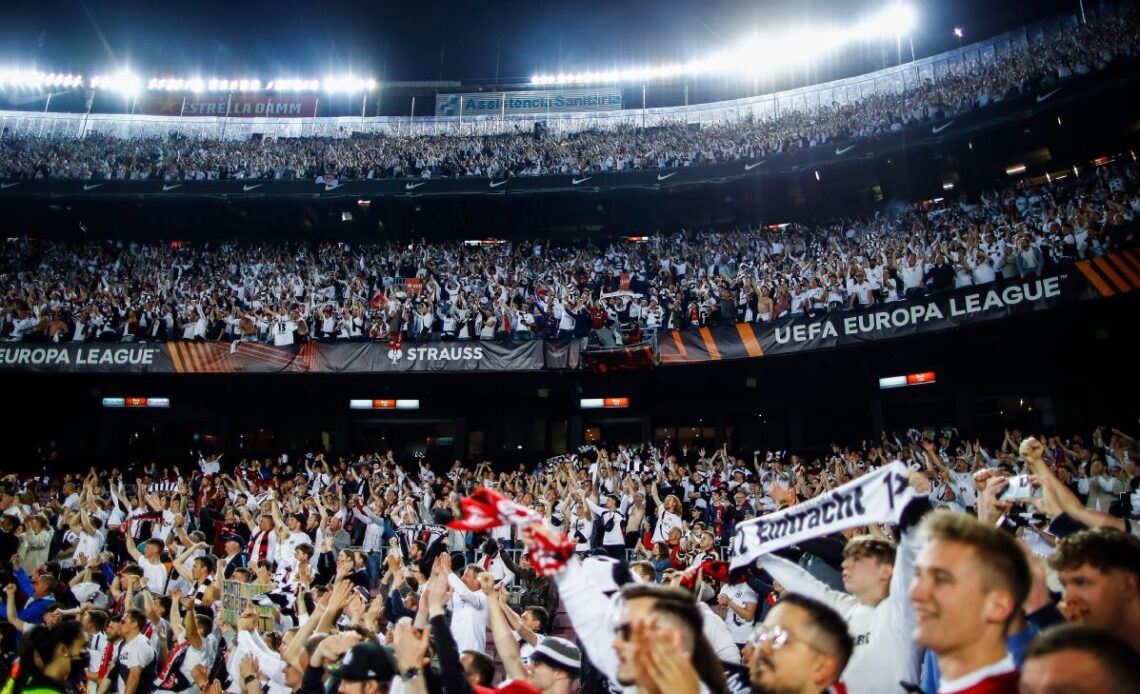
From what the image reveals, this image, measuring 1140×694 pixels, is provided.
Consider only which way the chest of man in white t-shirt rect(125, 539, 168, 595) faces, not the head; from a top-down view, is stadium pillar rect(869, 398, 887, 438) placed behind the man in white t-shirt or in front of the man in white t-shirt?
behind

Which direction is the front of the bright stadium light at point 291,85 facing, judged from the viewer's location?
facing the viewer

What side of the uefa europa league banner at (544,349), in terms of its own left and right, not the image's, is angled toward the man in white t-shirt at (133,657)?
front

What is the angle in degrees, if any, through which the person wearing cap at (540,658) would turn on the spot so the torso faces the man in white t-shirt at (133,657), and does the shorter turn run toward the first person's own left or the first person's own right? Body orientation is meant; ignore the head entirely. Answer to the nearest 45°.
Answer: approximately 45° to the first person's own right

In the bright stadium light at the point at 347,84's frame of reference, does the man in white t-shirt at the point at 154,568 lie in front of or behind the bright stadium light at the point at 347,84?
in front

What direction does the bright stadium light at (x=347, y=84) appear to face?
toward the camera

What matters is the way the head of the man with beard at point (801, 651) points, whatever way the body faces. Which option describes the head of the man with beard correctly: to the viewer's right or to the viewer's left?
to the viewer's left

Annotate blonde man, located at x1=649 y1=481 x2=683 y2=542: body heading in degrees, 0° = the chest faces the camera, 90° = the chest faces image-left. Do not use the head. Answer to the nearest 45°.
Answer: approximately 45°

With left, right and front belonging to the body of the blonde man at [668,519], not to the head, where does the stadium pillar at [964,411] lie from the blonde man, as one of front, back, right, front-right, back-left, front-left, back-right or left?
back

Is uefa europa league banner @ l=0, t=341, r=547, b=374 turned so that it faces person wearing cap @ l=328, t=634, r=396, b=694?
yes

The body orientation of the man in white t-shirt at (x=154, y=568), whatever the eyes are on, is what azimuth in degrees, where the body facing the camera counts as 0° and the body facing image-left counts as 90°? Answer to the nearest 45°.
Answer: approximately 45°

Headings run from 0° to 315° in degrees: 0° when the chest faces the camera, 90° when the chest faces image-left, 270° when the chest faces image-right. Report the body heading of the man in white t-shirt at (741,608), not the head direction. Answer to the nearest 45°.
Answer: approximately 45°
